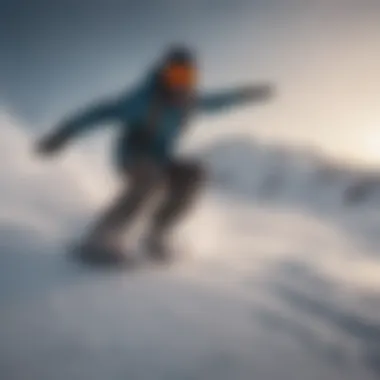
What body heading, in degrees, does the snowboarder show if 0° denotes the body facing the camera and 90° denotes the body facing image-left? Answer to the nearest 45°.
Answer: approximately 315°
